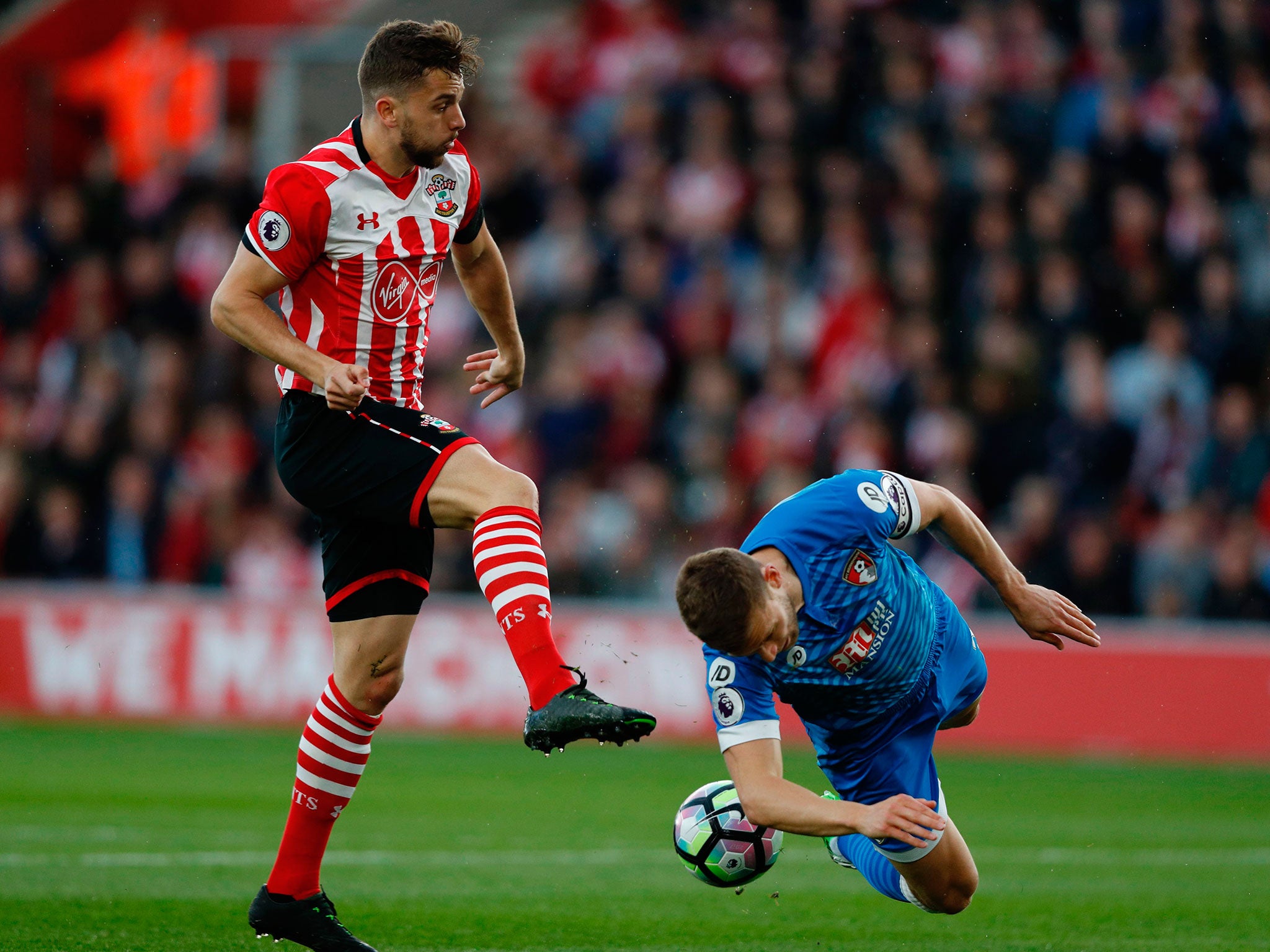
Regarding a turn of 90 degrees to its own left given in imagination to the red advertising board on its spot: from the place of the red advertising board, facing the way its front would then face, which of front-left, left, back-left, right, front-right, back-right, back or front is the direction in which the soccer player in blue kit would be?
right

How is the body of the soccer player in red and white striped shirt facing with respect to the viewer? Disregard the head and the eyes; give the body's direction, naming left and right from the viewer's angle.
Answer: facing the viewer and to the right of the viewer

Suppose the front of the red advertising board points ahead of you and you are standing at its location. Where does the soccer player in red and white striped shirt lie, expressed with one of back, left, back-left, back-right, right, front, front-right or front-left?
front

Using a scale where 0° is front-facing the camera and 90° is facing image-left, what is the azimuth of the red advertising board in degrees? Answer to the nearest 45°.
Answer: approximately 0°

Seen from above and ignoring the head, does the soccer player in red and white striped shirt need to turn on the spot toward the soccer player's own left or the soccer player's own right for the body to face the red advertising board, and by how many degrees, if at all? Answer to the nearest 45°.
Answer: approximately 135° to the soccer player's own left

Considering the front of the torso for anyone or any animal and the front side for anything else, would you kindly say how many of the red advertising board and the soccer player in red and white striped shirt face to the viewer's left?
0

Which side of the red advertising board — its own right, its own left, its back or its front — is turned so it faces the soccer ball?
front
